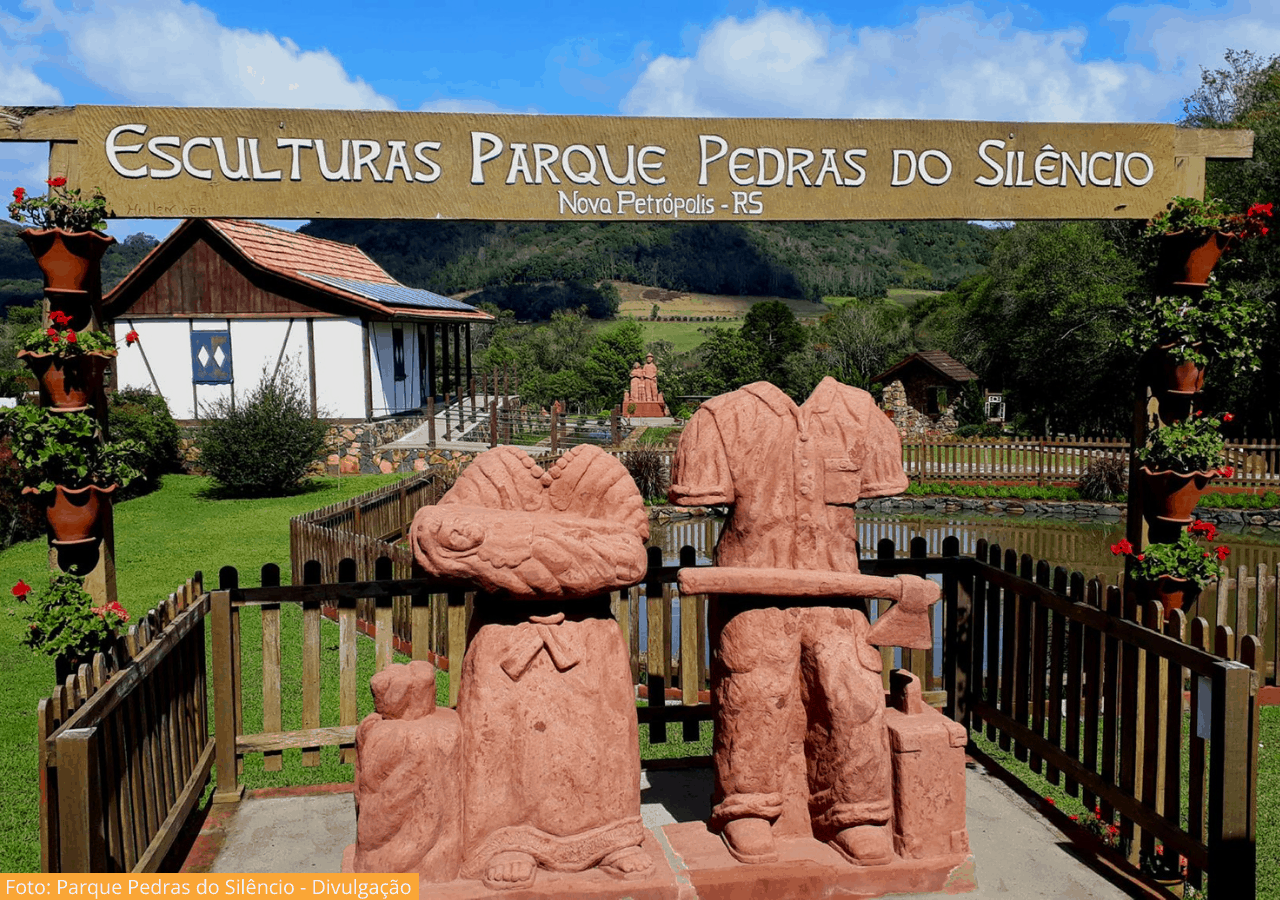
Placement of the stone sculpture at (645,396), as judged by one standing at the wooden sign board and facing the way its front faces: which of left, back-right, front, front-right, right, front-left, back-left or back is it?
back

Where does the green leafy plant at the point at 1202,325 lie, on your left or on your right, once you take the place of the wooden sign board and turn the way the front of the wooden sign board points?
on your left

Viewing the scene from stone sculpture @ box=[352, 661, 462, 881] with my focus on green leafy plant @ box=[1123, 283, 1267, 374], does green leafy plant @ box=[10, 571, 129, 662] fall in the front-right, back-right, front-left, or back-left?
back-left

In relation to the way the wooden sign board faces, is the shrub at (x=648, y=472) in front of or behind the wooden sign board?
behind

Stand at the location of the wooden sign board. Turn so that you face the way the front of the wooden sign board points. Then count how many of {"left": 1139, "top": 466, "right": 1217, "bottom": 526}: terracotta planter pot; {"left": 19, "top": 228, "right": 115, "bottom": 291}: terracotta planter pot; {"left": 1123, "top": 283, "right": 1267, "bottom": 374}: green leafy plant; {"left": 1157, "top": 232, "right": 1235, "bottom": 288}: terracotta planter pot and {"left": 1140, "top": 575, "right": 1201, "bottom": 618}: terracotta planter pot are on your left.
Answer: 4

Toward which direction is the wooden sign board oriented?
toward the camera

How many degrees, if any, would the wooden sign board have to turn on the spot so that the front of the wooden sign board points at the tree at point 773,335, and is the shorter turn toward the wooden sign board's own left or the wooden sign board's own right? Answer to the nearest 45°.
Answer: approximately 180°

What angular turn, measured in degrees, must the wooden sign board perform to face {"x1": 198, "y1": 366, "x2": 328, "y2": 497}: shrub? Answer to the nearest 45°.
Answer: approximately 135° to its right

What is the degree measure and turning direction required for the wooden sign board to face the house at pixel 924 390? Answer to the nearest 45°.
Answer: approximately 180°

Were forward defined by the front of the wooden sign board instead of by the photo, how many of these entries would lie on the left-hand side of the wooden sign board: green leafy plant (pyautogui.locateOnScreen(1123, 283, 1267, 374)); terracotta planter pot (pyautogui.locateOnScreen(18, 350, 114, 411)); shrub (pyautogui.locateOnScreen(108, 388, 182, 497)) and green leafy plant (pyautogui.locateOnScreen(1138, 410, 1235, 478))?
2

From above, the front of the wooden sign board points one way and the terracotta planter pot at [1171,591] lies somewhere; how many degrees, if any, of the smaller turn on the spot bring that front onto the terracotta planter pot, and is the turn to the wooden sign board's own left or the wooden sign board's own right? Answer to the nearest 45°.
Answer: approximately 90° to the wooden sign board's own left

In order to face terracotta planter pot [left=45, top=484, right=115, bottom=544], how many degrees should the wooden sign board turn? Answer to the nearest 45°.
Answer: approximately 90° to its right

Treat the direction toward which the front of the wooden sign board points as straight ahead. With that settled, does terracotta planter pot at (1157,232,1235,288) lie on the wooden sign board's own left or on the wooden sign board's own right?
on the wooden sign board's own left
